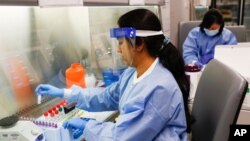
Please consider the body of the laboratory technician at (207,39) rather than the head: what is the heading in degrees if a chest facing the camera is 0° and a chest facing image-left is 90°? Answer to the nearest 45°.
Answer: approximately 0°

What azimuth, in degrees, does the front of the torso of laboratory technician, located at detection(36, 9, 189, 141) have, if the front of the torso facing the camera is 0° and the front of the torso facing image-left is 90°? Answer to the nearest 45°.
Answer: approximately 90°

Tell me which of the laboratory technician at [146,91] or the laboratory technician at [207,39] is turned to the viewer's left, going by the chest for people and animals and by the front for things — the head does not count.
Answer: the laboratory technician at [146,91]

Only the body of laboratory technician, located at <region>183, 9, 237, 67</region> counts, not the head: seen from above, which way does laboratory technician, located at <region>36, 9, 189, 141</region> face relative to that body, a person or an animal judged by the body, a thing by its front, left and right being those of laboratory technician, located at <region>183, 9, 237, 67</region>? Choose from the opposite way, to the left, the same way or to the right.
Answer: to the right

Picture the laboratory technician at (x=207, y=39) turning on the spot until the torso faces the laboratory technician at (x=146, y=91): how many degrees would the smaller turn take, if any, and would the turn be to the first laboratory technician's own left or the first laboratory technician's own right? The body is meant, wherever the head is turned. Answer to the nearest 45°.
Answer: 0° — they already face them

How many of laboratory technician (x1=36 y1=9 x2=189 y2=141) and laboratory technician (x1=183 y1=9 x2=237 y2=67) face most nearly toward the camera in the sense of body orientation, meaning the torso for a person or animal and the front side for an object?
1

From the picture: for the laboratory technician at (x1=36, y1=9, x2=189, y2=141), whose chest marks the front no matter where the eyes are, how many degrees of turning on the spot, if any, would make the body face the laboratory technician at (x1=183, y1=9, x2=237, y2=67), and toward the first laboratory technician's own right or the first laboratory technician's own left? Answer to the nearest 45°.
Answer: approximately 135° to the first laboratory technician's own right

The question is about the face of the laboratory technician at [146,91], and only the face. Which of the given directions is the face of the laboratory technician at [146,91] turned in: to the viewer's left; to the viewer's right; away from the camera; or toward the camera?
to the viewer's left
